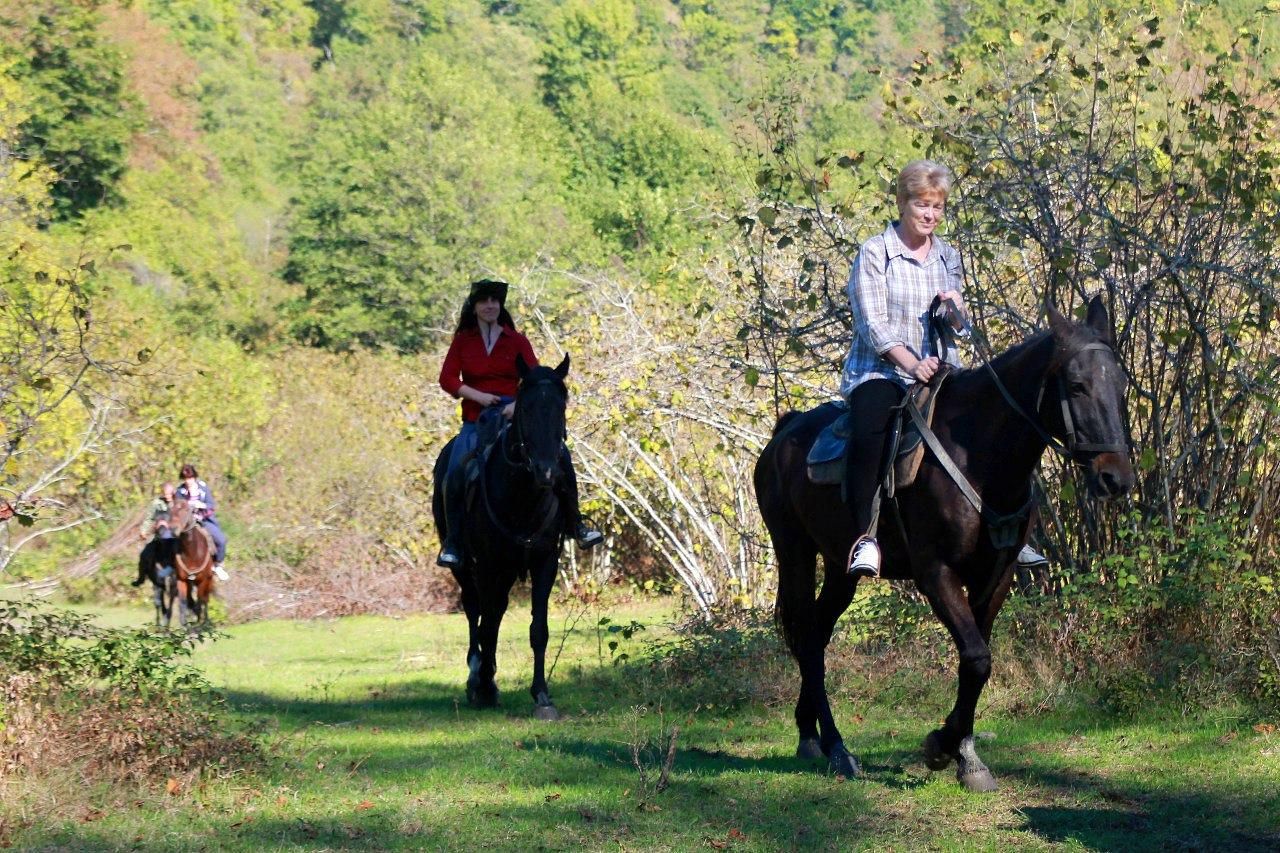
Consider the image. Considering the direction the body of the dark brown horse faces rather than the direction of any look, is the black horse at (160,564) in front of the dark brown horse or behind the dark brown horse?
behind

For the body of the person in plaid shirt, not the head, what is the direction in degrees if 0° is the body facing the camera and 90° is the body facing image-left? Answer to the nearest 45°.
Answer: approximately 315°

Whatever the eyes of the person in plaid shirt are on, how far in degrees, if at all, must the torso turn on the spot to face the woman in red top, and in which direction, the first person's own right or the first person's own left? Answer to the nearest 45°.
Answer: approximately 180°

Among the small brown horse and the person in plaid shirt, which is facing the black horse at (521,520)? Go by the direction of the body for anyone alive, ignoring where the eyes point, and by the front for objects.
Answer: the small brown horse

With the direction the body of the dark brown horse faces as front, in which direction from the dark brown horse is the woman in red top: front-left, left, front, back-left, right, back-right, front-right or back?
back

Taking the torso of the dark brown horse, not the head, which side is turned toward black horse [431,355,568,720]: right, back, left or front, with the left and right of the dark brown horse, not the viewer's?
back

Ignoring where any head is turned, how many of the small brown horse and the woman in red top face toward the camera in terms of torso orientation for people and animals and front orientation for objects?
2

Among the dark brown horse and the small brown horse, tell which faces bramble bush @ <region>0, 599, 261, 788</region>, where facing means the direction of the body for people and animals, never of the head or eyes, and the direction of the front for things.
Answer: the small brown horse

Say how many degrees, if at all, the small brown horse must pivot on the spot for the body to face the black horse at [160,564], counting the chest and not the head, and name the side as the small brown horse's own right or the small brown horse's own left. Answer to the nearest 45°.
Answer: approximately 135° to the small brown horse's own right

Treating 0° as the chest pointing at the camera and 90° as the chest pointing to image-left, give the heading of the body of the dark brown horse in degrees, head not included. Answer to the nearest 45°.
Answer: approximately 315°

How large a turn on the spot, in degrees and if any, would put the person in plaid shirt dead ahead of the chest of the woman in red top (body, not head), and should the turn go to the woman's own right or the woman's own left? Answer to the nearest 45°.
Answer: approximately 45° to the woman's own left

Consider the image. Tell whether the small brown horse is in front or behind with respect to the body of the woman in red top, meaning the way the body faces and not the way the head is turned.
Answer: behind

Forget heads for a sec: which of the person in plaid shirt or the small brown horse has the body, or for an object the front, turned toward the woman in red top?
the small brown horse

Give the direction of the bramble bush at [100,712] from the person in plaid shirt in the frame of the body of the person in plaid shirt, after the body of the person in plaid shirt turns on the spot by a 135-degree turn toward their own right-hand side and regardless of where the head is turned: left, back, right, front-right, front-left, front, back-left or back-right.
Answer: front

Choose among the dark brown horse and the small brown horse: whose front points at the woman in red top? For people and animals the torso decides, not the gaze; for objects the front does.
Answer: the small brown horse
